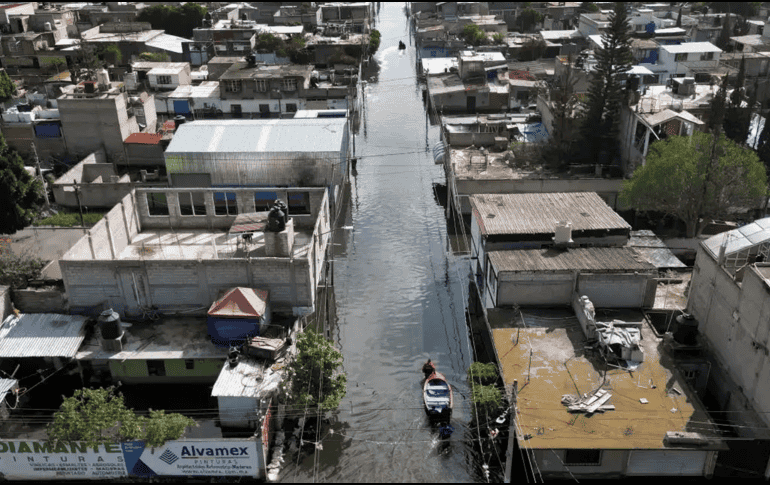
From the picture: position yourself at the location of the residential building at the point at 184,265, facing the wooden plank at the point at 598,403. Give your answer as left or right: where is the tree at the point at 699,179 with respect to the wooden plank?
left

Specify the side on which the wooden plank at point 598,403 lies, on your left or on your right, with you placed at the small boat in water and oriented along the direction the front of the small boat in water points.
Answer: on your right

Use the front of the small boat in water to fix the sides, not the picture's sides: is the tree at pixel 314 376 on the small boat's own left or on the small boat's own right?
on the small boat's own left

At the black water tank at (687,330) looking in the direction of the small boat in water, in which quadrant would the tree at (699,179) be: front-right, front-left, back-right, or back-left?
back-right

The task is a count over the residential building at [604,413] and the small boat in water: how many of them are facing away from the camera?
1

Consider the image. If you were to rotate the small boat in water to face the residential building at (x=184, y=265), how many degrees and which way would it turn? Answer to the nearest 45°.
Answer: approximately 90° to its left

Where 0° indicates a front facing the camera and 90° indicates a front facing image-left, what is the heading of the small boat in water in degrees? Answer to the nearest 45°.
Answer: approximately 180°

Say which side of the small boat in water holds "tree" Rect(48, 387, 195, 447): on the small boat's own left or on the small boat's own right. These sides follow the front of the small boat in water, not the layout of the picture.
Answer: on the small boat's own left
